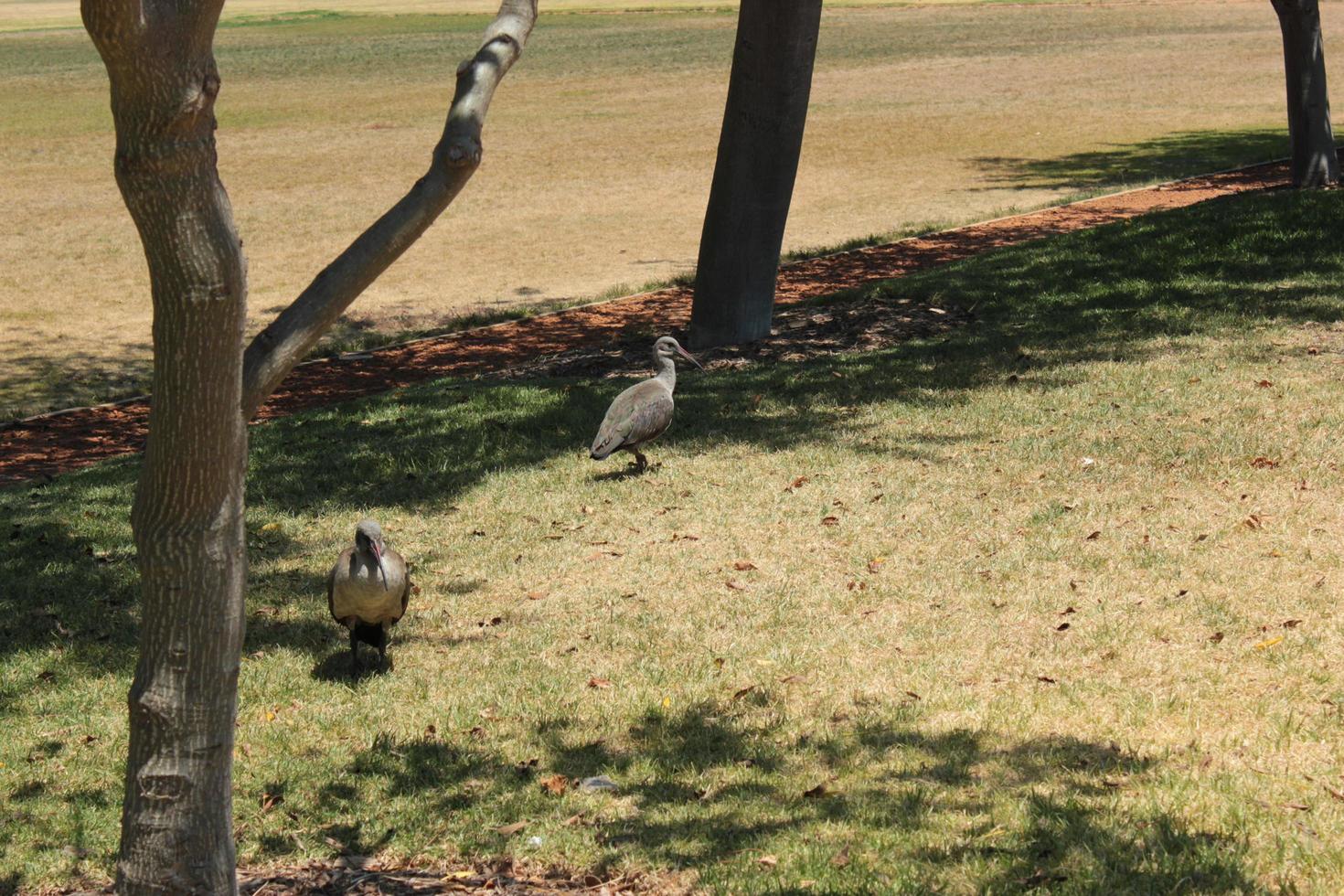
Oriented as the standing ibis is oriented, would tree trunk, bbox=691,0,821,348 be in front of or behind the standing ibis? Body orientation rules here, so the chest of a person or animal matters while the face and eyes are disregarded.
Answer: behind

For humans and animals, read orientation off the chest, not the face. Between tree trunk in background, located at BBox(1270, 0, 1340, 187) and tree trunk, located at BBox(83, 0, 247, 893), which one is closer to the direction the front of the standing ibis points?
the tree trunk

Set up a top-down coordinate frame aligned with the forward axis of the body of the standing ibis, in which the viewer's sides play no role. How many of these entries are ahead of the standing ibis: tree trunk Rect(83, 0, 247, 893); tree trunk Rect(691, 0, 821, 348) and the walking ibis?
1

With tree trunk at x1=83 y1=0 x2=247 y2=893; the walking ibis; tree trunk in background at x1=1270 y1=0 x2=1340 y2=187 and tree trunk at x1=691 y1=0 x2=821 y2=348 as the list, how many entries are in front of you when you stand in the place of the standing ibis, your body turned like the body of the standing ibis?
1

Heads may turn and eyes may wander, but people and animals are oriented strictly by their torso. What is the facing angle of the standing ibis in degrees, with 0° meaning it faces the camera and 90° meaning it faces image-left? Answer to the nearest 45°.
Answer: approximately 0°

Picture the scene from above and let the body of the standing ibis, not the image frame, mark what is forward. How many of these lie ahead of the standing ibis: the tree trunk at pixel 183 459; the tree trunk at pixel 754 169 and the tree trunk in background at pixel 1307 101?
1

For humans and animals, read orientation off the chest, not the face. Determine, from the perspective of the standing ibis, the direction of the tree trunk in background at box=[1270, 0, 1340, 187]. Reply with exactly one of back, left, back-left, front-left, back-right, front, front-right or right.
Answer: back-left

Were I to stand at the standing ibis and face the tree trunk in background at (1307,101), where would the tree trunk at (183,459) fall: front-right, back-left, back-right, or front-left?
back-right

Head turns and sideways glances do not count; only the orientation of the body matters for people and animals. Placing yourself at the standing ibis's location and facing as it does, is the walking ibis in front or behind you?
behind

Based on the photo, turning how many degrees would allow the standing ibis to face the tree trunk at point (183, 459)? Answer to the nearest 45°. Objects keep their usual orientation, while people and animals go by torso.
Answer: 0° — it already faces it
